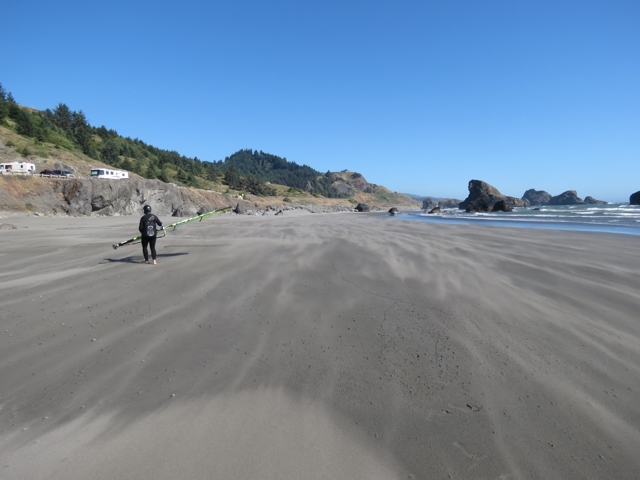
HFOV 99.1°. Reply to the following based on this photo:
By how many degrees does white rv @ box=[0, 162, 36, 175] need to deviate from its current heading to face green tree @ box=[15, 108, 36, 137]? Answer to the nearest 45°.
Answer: approximately 90° to its left

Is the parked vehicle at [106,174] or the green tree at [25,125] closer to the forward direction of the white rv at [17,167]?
the parked vehicle

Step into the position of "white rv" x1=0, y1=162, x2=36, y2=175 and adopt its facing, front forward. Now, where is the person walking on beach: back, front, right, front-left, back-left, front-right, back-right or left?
right

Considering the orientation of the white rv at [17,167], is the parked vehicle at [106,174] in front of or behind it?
in front

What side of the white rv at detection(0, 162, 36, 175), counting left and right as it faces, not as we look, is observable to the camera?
right

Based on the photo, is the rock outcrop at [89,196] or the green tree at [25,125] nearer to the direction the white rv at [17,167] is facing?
the rock outcrop
